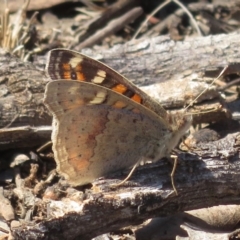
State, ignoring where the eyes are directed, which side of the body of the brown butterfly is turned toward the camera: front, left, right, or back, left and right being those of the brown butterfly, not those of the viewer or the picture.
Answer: right

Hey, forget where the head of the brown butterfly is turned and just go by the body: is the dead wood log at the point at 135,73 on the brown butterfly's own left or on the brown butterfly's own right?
on the brown butterfly's own left
